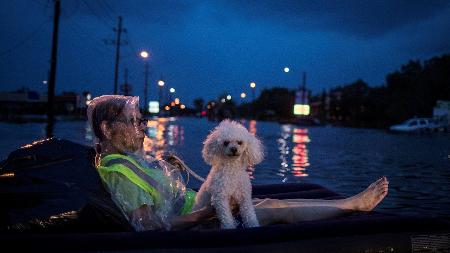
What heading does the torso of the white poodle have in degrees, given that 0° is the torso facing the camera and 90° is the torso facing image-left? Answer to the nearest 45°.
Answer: approximately 0°
